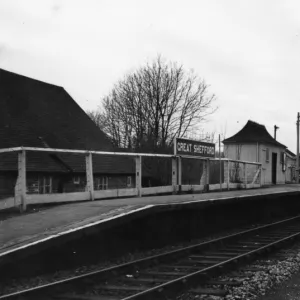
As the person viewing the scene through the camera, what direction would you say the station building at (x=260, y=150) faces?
facing the viewer and to the right of the viewer

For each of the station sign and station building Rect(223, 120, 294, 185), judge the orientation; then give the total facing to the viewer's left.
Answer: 0

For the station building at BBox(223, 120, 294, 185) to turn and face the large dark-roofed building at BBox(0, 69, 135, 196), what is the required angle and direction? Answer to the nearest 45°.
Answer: approximately 90° to its right

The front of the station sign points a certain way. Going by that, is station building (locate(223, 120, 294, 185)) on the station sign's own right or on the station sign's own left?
on the station sign's own left

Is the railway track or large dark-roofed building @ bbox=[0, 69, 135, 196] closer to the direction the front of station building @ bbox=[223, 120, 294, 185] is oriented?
the railway track

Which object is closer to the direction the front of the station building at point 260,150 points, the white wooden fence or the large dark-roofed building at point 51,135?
the white wooden fence

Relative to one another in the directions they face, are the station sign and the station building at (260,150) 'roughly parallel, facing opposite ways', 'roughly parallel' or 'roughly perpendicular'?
roughly parallel

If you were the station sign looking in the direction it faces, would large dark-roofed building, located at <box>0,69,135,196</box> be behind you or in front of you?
behind
